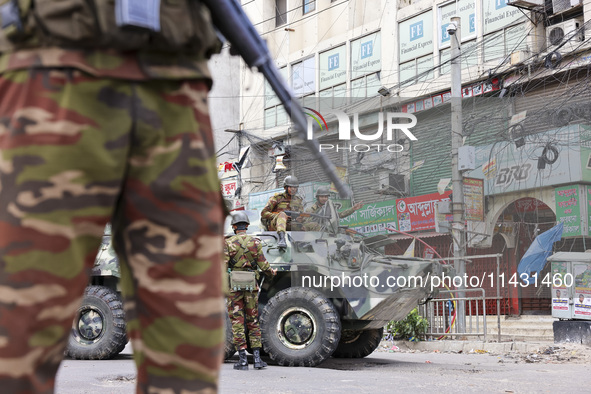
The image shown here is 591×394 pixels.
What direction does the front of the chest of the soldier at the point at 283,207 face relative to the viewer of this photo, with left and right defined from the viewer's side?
facing the viewer and to the right of the viewer

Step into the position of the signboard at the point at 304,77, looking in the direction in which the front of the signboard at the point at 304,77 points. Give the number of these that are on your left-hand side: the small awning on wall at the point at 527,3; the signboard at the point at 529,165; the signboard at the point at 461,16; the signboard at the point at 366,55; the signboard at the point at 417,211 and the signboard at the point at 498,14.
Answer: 6

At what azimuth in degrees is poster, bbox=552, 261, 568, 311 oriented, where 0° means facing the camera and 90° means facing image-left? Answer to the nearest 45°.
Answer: approximately 0°

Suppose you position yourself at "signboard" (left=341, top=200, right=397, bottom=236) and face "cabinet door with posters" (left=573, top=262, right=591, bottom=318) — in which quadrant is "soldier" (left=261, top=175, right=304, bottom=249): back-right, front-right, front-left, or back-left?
front-right

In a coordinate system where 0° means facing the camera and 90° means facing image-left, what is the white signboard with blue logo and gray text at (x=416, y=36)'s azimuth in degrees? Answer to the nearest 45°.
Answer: approximately 45°

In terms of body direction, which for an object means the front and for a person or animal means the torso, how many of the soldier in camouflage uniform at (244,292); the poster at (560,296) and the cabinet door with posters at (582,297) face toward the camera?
2

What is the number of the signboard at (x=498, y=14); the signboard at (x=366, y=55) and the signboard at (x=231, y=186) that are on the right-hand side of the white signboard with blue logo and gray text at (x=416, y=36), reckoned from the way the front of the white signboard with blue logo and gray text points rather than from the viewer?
2

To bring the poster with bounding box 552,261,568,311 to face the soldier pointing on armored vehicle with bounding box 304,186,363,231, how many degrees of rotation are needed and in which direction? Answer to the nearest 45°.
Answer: approximately 45° to its right

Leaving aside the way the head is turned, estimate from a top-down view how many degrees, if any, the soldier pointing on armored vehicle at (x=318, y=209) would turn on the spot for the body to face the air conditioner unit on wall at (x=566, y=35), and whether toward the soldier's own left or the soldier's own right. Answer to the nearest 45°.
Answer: approximately 90° to the soldier's own left

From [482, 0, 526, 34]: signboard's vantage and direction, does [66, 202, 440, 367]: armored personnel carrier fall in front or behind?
in front

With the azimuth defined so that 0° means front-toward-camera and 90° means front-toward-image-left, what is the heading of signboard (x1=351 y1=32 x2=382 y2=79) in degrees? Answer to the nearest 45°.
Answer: approximately 45°

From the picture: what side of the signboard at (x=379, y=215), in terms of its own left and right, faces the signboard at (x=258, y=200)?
right

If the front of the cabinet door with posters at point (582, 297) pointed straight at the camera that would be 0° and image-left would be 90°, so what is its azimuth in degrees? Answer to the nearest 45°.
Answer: approximately 0°

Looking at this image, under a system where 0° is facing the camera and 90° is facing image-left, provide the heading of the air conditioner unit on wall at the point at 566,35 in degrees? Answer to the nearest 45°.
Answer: approximately 45°

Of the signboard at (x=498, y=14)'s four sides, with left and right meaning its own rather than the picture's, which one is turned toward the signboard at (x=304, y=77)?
right

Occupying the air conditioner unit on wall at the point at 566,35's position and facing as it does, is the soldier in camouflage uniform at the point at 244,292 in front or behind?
in front

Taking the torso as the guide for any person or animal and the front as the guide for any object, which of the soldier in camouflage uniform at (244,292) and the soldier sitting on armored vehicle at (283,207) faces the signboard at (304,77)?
the soldier in camouflage uniform
